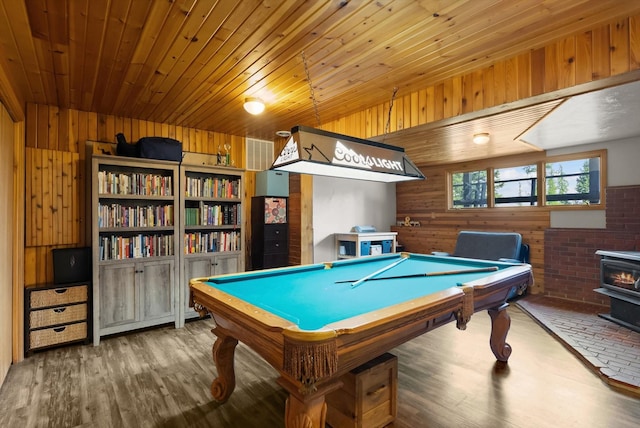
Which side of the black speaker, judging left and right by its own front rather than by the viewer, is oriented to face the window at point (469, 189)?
left

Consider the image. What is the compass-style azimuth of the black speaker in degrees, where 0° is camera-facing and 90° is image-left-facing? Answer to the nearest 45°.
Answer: approximately 0°

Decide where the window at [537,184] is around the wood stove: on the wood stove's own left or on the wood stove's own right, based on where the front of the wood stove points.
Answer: on the wood stove's own right

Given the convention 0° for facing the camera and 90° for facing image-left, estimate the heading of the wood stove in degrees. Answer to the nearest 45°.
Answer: approximately 45°

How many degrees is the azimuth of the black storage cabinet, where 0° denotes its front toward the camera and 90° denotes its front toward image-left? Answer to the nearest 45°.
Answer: approximately 315°

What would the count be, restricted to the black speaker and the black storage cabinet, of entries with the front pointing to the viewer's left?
0

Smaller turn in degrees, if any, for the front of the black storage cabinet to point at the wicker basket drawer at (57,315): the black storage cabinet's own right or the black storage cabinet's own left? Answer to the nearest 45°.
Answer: approximately 90° to the black storage cabinet's own right

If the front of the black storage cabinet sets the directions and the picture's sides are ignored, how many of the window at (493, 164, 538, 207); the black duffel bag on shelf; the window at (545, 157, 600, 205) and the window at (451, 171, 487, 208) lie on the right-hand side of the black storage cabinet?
1

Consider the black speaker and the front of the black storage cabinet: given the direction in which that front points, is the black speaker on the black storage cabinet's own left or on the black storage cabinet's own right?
on the black storage cabinet's own right

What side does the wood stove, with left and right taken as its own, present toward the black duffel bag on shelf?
front

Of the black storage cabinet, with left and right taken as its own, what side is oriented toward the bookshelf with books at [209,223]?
right
